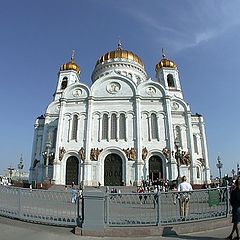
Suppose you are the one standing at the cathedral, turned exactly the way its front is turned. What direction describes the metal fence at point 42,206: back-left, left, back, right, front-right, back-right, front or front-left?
front

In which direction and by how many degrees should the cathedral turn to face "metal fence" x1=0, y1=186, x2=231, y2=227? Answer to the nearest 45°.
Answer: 0° — it already faces it

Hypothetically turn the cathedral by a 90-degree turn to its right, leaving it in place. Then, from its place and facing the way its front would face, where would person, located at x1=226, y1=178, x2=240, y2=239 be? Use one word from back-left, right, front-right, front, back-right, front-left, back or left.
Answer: left

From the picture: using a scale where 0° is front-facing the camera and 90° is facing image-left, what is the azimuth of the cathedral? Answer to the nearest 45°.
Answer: approximately 0°
